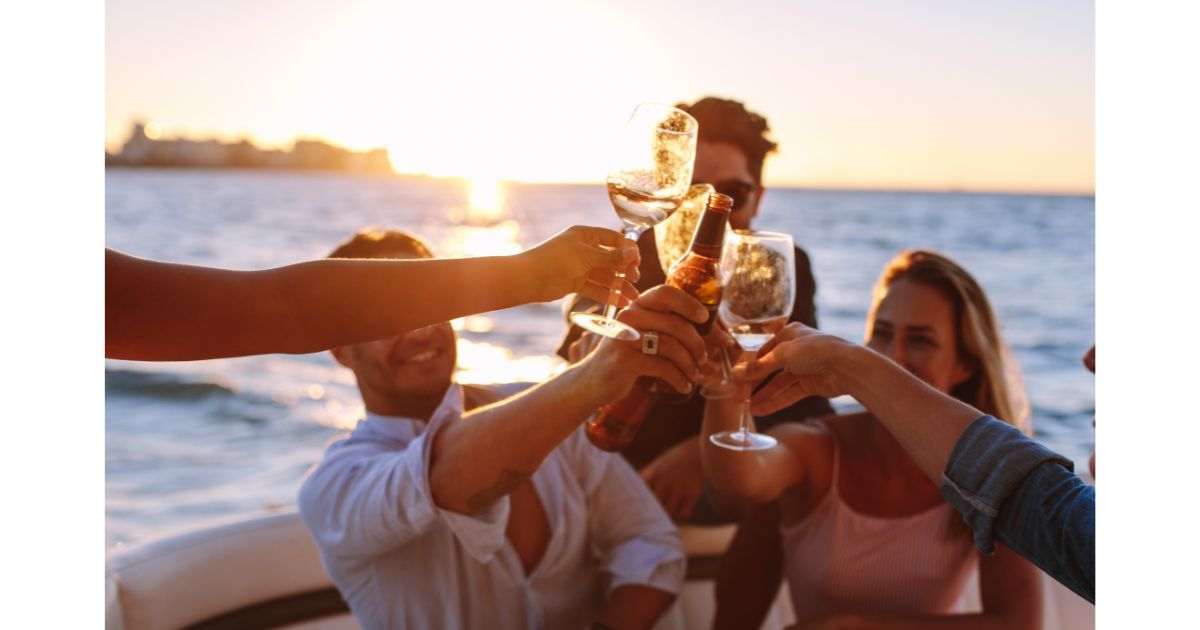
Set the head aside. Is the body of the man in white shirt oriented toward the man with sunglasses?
no

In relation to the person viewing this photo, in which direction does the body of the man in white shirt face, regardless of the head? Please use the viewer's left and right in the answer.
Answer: facing the viewer and to the right of the viewer
